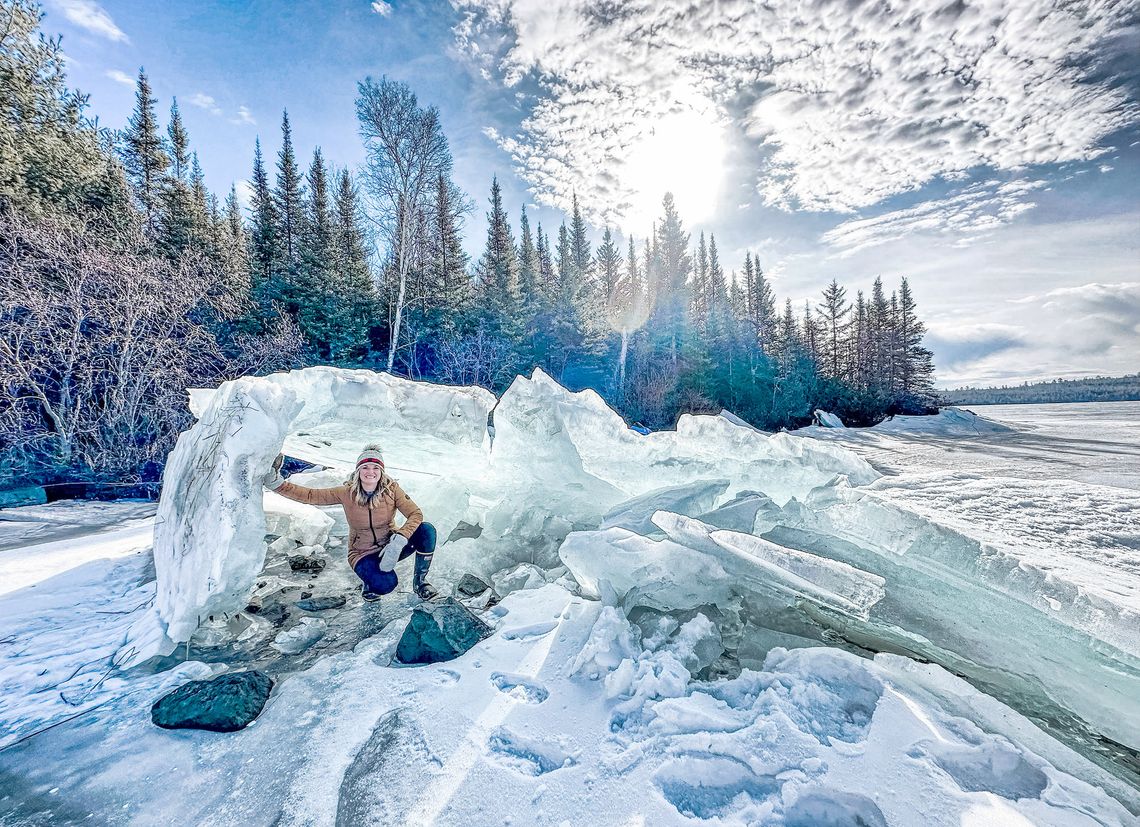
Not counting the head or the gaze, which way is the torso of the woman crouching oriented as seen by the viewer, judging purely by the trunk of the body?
toward the camera

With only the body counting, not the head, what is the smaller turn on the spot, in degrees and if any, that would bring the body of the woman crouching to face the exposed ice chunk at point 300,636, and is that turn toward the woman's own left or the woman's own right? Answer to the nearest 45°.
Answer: approximately 45° to the woman's own right

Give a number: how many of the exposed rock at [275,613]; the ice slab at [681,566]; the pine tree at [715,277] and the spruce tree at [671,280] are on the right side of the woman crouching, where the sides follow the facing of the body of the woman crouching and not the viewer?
1

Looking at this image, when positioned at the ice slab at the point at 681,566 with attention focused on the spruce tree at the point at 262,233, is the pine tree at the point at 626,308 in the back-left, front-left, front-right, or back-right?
front-right

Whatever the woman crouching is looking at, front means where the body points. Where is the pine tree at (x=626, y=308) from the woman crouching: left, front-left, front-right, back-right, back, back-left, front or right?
back-left

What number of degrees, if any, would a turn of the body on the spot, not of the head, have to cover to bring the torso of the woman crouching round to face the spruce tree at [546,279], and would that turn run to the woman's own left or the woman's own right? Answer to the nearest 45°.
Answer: approximately 135° to the woman's own left

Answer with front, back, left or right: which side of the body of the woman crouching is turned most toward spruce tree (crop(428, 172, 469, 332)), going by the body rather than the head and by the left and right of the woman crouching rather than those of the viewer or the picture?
back

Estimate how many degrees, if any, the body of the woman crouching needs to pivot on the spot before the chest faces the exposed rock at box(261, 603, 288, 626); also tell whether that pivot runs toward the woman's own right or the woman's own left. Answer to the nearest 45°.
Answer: approximately 90° to the woman's own right

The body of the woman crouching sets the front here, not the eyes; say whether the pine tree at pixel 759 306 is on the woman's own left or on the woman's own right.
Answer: on the woman's own left

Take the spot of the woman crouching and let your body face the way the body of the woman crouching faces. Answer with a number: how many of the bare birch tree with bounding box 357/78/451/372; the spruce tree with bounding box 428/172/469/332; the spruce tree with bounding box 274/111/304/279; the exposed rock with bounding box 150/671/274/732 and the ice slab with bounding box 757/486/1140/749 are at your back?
3

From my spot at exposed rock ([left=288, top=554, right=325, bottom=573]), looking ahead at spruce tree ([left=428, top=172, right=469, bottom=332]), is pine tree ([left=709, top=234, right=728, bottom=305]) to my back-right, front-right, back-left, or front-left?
front-right

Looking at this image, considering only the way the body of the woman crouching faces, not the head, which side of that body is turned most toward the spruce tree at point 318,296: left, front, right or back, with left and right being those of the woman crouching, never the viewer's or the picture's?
back
